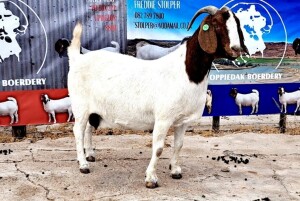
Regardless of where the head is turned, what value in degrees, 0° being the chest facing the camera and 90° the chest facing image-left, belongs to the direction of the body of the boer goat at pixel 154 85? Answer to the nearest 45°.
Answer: approximately 315°
